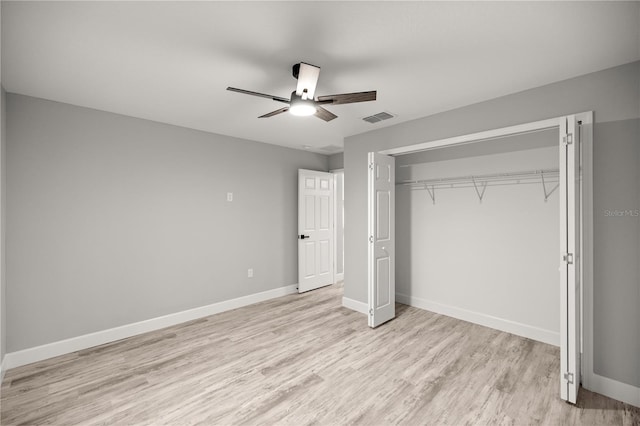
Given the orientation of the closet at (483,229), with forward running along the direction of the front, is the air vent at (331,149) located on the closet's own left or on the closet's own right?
on the closet's own right

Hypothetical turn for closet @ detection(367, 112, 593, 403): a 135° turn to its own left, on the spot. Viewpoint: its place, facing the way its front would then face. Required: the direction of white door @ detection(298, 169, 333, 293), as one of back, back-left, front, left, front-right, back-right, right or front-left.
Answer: back

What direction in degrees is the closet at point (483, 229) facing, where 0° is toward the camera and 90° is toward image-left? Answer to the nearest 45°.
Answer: approximately 45°

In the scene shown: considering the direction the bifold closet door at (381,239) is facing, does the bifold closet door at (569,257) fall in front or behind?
in front
